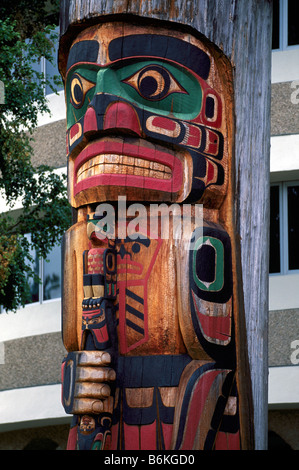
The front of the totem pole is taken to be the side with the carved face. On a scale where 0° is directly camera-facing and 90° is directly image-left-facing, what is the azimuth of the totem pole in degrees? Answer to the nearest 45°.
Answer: approximately 45°
